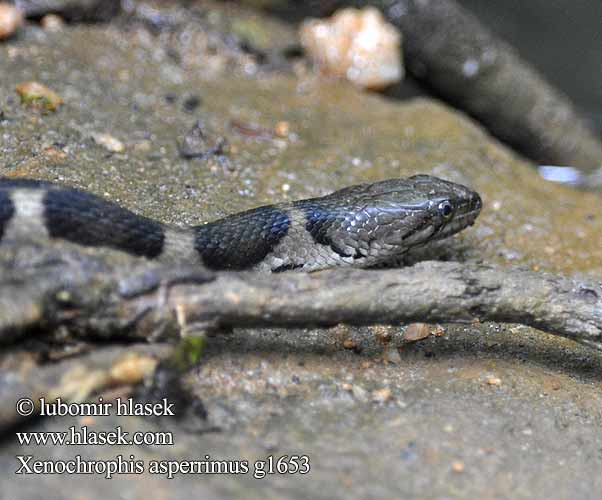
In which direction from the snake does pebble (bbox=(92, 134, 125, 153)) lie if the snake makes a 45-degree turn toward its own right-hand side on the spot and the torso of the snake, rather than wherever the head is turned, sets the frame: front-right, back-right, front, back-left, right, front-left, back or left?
back

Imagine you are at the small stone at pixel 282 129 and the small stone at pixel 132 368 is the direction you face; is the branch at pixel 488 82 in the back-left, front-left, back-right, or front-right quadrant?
back-left

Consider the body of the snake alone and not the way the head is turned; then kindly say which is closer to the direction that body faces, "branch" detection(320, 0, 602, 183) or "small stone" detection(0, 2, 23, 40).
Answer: the branch

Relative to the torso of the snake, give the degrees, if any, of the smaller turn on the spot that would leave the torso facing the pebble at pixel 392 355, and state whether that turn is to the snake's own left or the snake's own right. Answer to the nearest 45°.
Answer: approximately 45° to the snake's own right

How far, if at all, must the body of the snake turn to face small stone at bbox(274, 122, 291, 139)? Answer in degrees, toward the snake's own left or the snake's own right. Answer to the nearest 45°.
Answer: approximately 90° to the snake's own left

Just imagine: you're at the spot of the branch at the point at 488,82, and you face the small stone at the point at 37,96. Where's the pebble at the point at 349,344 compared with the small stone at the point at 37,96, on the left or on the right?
left

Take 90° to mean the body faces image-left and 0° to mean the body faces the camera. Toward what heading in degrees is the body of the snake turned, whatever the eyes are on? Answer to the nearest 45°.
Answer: approximately 270°

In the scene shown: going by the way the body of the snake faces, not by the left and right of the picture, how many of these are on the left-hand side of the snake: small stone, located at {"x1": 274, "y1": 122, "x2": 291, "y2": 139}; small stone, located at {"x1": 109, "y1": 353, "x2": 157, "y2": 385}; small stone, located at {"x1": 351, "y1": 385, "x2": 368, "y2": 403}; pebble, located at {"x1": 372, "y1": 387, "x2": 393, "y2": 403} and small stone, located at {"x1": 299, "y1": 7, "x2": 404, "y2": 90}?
2

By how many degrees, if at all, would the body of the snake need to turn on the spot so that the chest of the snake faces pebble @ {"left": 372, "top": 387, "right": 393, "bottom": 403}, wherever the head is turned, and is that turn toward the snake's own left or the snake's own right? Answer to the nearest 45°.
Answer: approximately 45° to the snake's own right

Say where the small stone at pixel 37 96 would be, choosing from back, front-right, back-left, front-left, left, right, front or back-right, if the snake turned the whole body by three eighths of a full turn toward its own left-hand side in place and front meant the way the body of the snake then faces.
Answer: front

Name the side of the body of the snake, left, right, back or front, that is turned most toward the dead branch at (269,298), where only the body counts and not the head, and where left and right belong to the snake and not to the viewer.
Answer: right

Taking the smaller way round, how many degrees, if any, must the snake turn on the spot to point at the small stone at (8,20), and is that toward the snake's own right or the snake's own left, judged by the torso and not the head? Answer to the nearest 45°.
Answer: approximately 135° to the snake's own left

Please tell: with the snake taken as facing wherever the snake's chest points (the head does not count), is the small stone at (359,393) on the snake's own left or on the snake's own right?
on the snake's own right
